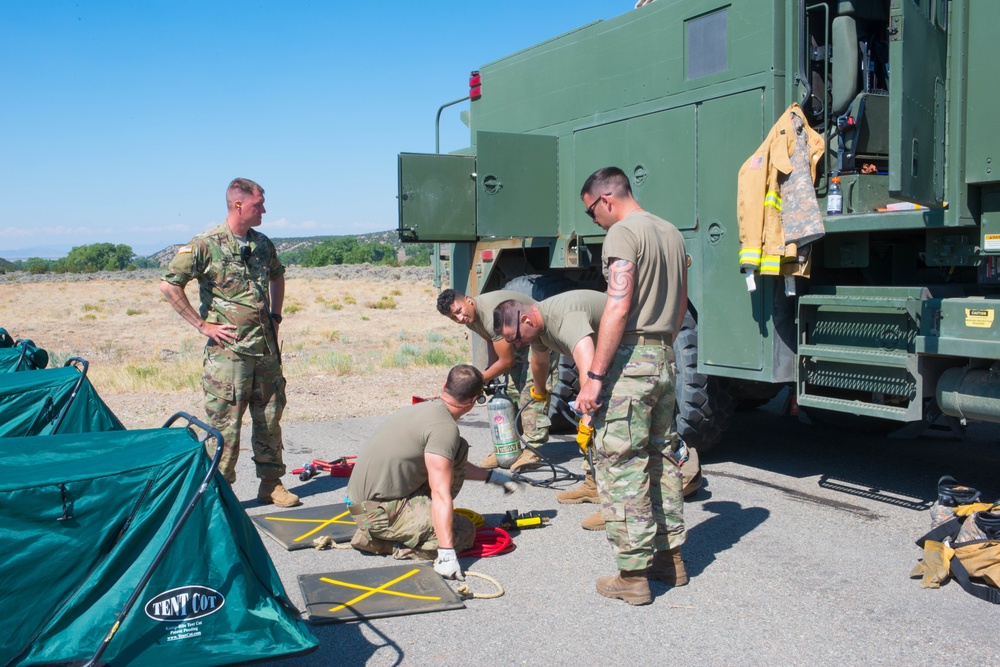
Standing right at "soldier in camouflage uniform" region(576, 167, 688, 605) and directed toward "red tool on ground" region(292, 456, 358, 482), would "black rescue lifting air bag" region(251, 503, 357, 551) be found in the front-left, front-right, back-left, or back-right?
front-left

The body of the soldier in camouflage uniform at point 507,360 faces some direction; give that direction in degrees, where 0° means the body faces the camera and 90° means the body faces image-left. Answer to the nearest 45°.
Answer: approximately 45°

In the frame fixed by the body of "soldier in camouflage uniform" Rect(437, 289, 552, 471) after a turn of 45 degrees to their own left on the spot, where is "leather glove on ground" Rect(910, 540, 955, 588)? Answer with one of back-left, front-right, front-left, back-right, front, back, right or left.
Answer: front-left

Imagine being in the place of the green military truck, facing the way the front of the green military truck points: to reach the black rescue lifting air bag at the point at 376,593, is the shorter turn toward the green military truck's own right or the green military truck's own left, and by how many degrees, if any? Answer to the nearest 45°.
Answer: approximately 90° to the green military truck's own right

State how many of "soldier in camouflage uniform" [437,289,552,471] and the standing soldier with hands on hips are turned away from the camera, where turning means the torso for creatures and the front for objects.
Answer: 0

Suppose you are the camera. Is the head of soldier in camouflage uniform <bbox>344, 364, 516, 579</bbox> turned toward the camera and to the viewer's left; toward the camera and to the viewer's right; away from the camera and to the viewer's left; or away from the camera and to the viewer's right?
away from the camera and to the viewer's right

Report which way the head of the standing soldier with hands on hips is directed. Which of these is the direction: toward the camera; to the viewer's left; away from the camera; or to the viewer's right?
to the viewer's right

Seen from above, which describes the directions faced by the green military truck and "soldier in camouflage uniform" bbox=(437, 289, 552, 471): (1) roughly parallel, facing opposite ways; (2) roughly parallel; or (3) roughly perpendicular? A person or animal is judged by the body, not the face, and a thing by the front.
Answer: roughly perpendicular

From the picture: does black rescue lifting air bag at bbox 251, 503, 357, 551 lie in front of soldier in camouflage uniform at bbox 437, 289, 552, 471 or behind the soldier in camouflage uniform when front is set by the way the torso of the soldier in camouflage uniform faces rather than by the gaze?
in front

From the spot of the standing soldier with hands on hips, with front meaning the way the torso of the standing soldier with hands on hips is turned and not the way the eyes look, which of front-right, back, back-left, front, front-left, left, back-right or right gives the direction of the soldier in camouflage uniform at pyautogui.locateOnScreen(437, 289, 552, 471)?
front-left

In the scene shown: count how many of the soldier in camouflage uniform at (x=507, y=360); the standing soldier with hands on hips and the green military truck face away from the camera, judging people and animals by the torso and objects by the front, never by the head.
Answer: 0

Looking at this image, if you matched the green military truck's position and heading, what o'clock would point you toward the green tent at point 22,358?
The green tent is roughly at 4 o'clock from the green military truck.

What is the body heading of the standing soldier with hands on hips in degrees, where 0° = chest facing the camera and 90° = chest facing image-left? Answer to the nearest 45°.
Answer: approximately 315°

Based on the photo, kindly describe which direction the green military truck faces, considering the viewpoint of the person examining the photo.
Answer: facing the viewer and to the right of the viewer

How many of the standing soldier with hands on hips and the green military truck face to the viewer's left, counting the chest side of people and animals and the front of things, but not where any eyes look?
0

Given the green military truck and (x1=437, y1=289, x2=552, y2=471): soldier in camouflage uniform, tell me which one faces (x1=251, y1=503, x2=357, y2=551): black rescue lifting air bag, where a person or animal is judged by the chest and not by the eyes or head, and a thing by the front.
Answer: the soldier in camouflage uniform

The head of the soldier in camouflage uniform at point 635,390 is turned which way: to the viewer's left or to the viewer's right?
to the viewer's left
